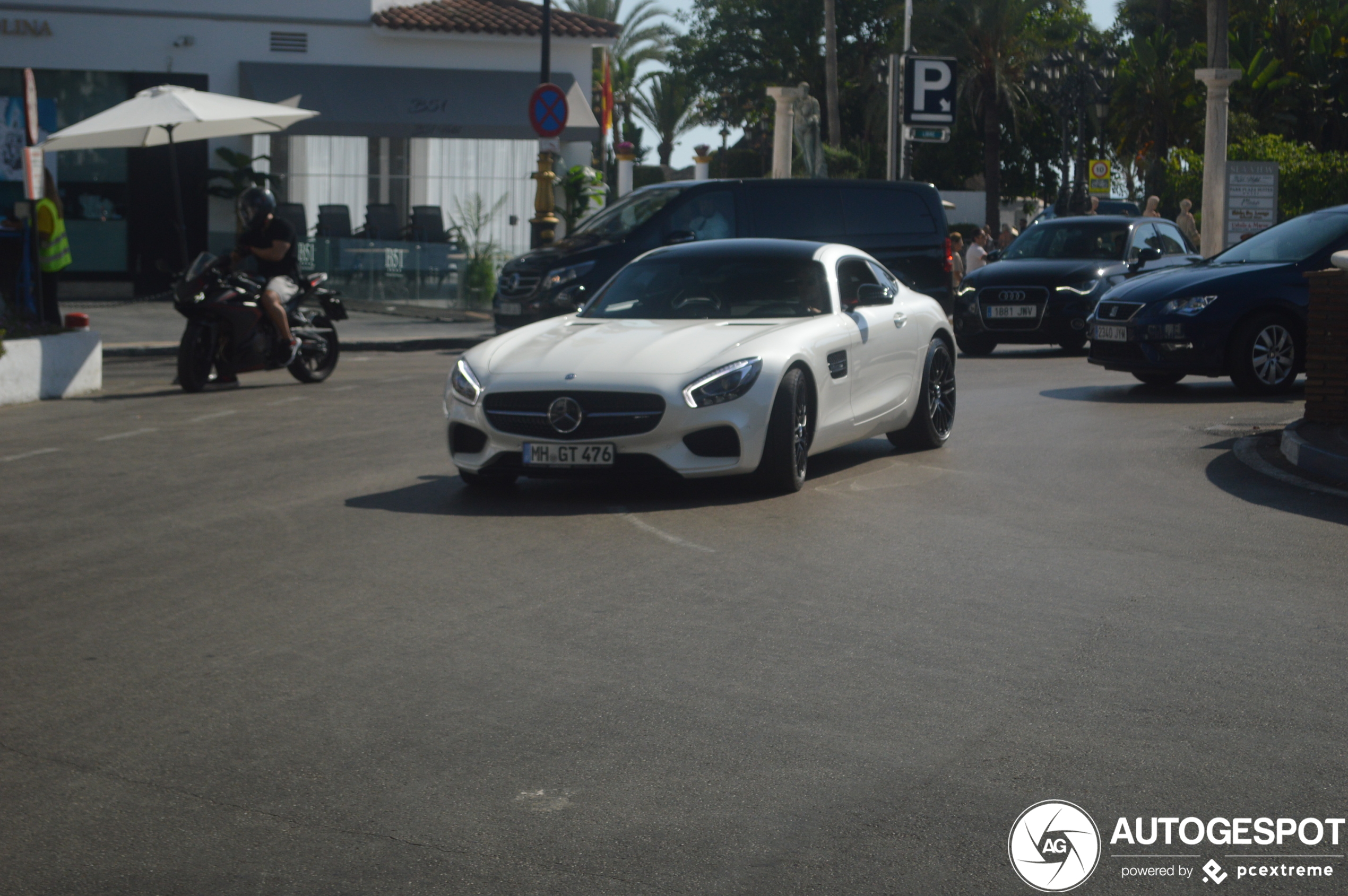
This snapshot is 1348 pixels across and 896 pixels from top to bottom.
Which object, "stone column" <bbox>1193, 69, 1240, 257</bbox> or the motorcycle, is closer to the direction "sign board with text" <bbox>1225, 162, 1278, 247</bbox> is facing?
the motorcycle

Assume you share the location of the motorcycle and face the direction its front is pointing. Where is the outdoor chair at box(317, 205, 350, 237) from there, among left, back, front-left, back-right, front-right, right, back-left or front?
back-right

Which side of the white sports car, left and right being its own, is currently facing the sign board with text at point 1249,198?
back

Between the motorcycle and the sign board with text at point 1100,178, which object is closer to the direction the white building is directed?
the motorcycle

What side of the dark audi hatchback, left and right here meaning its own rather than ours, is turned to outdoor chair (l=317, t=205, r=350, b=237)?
right

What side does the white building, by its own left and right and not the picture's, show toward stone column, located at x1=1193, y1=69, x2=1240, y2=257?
left

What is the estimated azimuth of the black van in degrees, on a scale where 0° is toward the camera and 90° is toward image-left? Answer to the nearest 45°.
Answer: approximately 45°

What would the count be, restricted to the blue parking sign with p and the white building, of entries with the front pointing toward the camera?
2
